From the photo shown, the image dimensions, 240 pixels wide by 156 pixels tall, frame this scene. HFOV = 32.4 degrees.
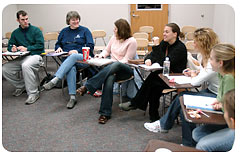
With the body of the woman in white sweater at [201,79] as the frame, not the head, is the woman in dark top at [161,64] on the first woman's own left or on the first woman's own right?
on the first woman's own right

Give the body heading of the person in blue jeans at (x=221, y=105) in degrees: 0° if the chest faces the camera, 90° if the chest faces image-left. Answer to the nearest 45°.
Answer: approximately 90°

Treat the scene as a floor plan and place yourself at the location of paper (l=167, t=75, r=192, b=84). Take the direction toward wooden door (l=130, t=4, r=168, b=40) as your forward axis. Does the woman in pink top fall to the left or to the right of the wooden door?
left

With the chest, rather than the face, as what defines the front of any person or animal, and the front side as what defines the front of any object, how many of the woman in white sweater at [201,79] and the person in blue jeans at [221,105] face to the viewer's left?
2

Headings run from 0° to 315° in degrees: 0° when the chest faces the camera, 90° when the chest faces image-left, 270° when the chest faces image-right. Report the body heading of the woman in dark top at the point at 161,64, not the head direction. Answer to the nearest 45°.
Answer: approximately 45°

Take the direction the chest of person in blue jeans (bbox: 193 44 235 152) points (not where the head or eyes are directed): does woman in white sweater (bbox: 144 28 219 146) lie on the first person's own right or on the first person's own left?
on the first person's own right

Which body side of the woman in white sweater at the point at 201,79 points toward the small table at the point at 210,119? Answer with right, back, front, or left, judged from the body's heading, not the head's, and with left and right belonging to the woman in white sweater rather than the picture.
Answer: left

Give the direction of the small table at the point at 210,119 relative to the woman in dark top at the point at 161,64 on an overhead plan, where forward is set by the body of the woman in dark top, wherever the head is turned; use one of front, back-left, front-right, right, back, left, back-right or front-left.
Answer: front-left

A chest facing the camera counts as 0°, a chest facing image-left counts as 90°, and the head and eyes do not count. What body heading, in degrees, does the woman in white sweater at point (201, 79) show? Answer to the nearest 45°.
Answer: approximately 90°

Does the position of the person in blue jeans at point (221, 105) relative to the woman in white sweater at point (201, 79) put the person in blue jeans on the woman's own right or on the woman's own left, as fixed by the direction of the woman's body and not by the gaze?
on the woman's own left
